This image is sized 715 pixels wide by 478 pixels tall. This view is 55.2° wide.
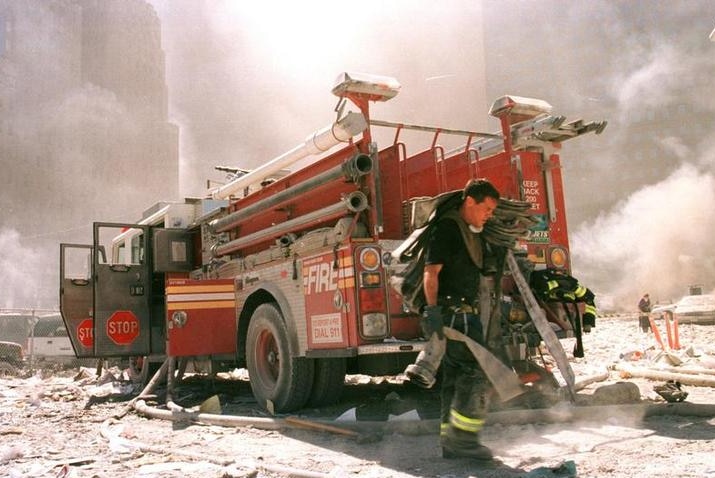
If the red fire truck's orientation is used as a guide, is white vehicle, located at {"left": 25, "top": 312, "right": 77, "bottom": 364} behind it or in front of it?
in front

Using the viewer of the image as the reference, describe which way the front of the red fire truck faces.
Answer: facing away from the viewer and to the left of the viewer

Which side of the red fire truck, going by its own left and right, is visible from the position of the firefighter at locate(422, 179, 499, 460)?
back

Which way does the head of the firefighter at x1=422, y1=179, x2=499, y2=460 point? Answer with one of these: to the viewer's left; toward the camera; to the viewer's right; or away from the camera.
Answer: to the viewer's right

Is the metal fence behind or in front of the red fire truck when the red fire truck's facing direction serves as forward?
in front

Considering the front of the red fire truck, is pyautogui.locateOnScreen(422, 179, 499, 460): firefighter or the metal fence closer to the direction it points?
the metal fence
